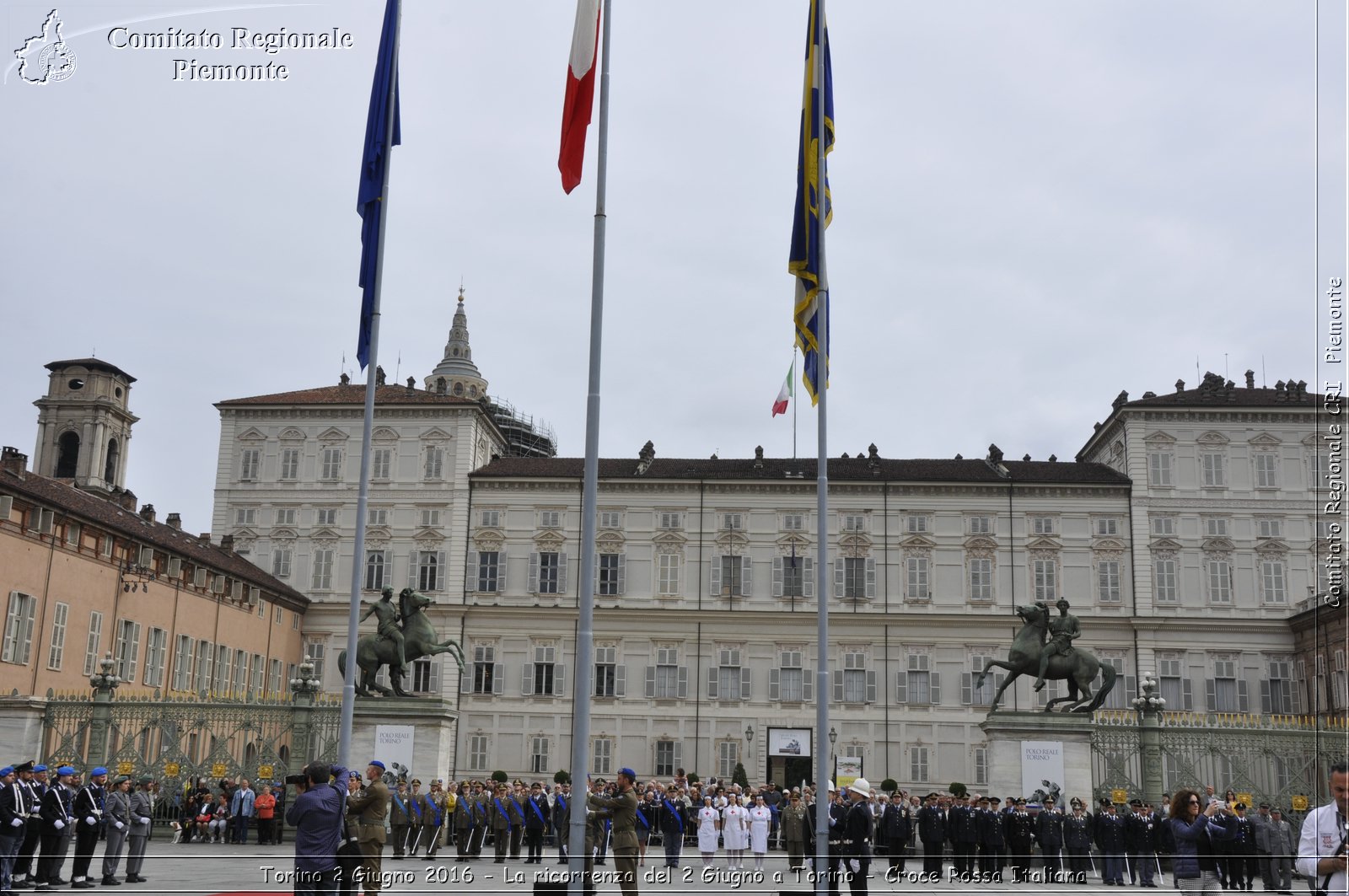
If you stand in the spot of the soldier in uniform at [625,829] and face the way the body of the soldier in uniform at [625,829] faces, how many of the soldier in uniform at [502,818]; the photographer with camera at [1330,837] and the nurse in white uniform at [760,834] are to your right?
2

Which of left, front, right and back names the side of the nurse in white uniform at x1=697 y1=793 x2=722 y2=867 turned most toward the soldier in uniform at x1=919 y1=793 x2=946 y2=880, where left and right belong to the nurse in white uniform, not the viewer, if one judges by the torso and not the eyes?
left

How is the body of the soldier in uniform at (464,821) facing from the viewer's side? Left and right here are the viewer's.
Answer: facing the viewer

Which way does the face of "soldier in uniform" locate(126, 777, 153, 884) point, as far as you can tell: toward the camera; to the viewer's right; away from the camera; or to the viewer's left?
to the viewer's right

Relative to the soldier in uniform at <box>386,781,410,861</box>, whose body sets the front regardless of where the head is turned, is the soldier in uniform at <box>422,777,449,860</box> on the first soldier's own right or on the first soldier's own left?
on the first soldier's own left

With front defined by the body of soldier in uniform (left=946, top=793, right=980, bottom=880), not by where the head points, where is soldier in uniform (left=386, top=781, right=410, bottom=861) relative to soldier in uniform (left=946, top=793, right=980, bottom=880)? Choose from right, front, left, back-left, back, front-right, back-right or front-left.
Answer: right

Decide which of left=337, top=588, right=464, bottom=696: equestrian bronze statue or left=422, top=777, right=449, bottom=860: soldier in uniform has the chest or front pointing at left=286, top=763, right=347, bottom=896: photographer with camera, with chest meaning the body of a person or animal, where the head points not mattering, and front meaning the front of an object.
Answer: the soldier in uniform

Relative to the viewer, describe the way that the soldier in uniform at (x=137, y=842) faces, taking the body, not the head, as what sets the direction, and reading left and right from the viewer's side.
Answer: facing to the right of the viewer

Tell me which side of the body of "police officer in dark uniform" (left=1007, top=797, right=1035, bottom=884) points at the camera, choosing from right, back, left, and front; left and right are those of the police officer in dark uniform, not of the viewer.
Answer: front
